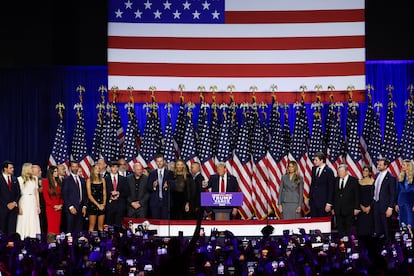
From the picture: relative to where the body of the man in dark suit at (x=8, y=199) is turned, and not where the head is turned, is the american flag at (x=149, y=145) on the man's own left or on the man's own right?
on the man's own left

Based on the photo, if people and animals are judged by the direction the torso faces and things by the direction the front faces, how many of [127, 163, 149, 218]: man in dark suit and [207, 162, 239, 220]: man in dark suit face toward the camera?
2

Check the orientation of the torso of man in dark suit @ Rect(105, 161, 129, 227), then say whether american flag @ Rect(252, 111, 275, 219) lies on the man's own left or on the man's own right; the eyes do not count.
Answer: on the man's own left

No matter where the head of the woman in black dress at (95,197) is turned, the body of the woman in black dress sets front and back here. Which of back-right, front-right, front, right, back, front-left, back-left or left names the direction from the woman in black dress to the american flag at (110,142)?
back-left

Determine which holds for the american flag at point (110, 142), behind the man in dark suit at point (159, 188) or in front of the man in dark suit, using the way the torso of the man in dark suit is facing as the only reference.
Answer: behind

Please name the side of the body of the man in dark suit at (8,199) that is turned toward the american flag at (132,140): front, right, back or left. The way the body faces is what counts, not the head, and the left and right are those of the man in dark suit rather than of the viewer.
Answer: left

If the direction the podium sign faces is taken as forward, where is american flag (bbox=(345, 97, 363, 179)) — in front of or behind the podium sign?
behind
